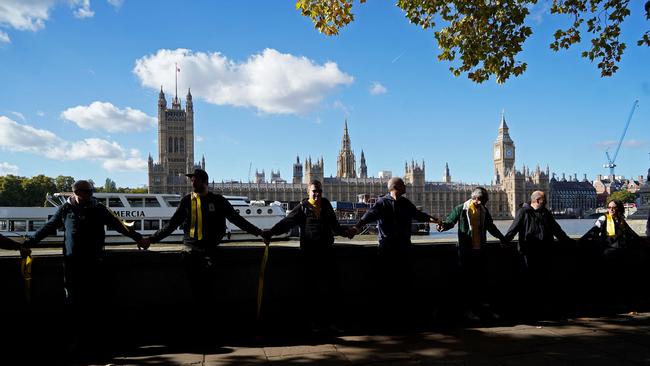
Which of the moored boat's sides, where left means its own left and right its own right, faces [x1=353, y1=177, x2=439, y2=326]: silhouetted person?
right

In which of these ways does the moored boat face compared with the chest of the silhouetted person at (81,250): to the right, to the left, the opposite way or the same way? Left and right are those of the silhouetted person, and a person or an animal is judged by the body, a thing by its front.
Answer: to the left

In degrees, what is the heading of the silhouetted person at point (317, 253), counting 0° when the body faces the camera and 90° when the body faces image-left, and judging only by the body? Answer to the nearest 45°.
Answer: approximately 0°

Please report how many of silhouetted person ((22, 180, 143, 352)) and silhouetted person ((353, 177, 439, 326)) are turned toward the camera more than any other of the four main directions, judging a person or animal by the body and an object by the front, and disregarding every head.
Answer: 2

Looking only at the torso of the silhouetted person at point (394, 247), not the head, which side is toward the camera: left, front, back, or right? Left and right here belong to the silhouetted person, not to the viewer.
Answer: front

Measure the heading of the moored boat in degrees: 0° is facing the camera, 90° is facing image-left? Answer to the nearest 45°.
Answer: approximately 270°

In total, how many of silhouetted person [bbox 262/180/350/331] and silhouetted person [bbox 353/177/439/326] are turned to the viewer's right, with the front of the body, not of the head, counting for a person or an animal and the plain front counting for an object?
0

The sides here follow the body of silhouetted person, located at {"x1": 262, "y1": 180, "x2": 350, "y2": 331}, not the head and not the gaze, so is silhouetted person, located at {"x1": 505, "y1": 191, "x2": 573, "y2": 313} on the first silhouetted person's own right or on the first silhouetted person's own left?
on the first silhouetted person's own left
